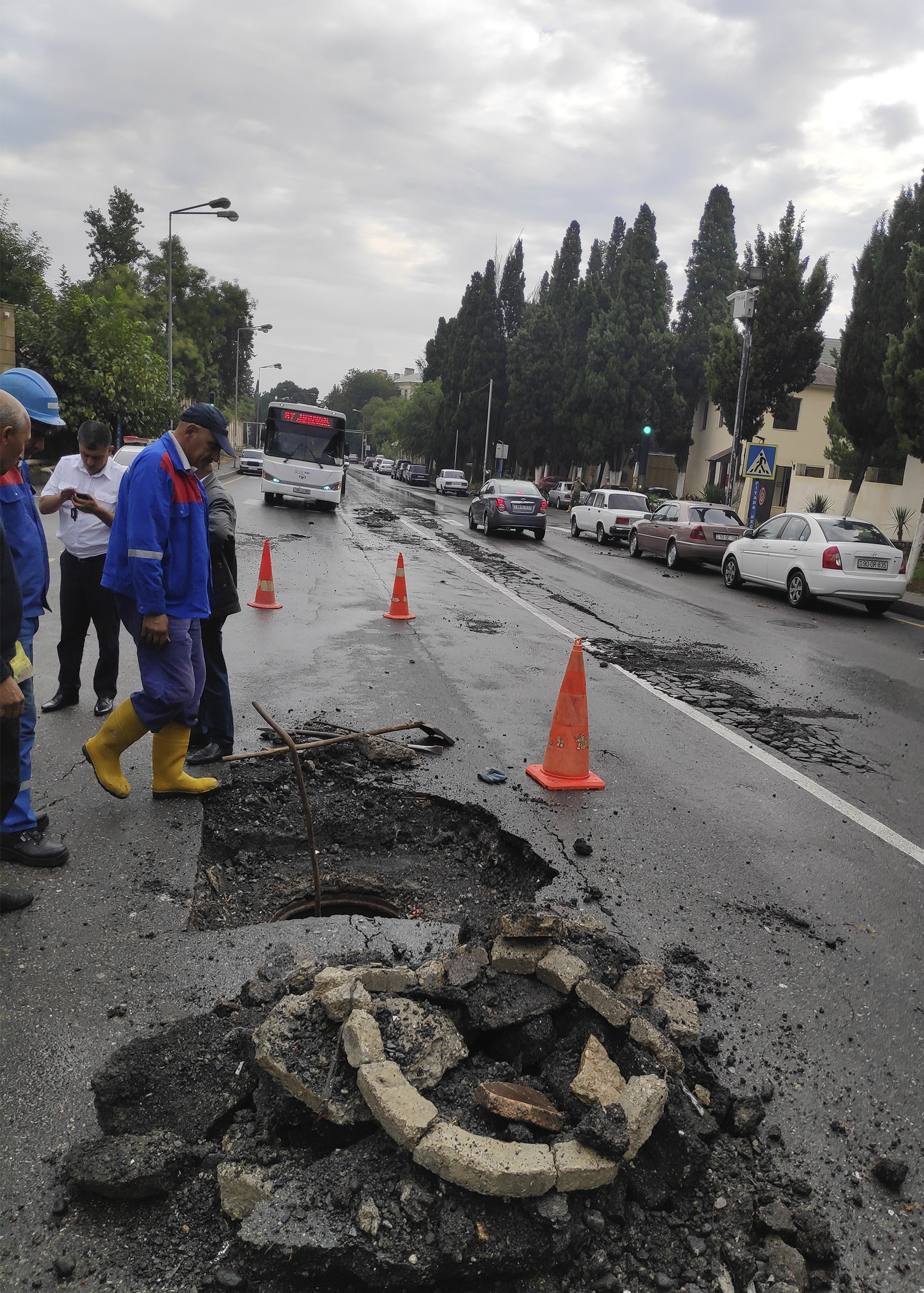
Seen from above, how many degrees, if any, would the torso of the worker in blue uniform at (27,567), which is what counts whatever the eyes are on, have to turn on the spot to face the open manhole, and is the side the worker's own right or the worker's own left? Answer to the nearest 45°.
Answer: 0° — they already face it

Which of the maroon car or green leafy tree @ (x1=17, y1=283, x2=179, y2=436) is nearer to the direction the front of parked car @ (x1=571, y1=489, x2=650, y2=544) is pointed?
the green leafy tree

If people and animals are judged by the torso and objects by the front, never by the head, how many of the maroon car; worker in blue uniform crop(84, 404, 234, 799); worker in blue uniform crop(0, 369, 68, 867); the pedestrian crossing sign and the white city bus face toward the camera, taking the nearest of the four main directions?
2

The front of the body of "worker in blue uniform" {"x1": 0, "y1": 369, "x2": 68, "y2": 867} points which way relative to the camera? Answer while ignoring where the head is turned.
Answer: to the viewer's right

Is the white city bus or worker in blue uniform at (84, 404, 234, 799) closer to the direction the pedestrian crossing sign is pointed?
the worker in blue uniform

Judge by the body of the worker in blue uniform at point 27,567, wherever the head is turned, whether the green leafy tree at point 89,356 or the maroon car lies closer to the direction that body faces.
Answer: the maroon car

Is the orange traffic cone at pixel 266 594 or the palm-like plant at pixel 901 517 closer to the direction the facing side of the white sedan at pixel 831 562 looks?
the palm-like plant

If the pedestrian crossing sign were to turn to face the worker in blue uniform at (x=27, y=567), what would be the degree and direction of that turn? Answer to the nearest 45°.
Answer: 0° — it already faces them

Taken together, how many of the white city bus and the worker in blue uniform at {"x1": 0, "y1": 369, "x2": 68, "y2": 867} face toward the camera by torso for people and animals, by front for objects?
1

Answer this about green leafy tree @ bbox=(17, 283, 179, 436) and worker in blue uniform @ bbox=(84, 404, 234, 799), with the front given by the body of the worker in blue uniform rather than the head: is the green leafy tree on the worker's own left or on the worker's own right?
on the worker's own left

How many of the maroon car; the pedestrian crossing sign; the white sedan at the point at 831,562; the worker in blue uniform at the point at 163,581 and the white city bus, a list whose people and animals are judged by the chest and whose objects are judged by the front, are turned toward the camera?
2

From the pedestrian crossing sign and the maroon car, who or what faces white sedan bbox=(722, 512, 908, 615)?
the pedestrian crossing sign

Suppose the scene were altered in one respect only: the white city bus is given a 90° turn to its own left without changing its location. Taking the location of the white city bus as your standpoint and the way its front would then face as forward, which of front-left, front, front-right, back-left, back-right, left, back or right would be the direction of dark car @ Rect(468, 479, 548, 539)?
front-right

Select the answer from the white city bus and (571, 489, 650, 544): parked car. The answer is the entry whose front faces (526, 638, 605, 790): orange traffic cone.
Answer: the white city bus

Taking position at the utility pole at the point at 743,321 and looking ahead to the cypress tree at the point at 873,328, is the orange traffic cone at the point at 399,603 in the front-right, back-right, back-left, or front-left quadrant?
back-right

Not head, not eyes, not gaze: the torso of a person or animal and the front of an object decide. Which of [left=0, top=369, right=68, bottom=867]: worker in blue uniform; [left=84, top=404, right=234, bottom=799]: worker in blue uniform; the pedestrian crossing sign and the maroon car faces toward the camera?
the pedestrian crossing sign

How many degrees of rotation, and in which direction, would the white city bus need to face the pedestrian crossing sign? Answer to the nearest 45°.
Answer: approximately 45° to its left

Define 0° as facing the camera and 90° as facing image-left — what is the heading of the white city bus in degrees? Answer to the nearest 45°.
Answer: approximately 0°

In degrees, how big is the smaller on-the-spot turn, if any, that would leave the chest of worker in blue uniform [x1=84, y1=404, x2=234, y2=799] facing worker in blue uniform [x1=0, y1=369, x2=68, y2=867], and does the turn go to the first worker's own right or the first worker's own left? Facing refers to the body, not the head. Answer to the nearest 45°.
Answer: approximately 135° to the first worker's own right

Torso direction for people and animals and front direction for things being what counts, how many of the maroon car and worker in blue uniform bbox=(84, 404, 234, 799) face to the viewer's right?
1
